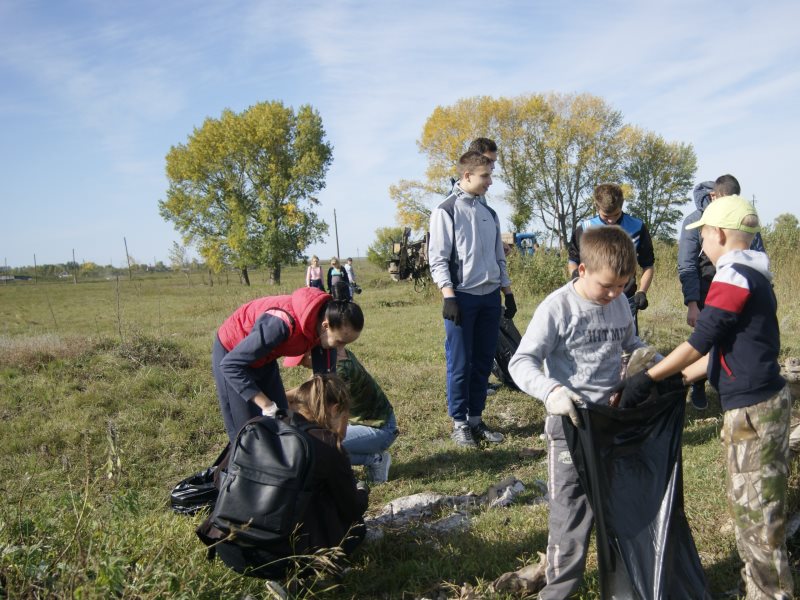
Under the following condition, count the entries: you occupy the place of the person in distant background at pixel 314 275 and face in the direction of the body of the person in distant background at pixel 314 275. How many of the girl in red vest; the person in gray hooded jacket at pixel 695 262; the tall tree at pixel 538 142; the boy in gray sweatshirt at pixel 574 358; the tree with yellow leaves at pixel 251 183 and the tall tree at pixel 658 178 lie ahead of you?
3

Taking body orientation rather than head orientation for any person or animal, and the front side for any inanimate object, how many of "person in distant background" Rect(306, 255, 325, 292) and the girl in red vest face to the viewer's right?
1

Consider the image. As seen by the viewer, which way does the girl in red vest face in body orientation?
to the viewer's right

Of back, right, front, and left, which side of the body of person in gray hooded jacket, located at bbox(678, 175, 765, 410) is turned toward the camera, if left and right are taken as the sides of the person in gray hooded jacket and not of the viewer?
right

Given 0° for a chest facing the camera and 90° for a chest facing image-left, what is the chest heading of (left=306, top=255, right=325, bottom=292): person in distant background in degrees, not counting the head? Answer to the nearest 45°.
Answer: approximately 0°

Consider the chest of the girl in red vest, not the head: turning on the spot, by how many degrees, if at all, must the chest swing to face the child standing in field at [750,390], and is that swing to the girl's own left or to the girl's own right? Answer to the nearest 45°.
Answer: approximately 45° to the girl's own right
